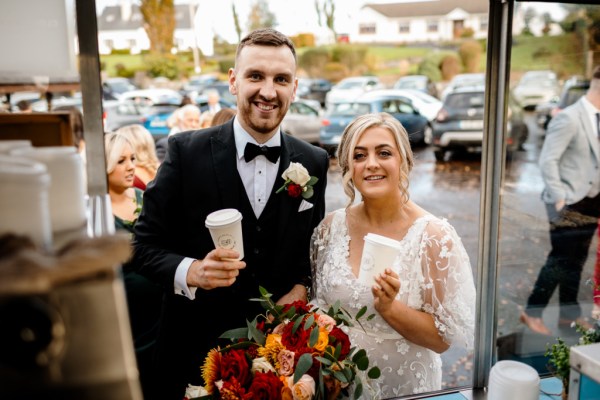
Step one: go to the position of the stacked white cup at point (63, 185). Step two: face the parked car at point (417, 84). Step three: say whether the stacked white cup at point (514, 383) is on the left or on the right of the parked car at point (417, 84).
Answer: right

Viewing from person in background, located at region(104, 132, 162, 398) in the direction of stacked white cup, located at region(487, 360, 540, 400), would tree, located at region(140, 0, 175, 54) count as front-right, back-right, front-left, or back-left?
back-left

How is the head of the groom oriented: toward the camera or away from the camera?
toward the camera

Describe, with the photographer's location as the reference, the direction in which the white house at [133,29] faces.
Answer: facing the viewer

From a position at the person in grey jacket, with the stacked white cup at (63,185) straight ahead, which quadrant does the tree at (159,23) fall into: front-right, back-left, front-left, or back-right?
back-right

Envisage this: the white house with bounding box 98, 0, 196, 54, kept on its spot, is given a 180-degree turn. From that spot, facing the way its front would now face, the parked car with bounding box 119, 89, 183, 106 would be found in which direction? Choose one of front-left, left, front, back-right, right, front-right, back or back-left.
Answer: back

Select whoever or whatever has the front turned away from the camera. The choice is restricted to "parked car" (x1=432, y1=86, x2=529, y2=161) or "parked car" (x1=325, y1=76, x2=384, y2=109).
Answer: "parked car" (x1=432, y1=86, x2=529, y2=161)

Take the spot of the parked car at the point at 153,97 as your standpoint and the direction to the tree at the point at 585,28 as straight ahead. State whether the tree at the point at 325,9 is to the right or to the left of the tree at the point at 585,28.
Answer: left

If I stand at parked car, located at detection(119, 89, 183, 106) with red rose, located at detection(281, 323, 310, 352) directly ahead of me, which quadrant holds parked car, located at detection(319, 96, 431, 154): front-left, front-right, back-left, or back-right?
front-left

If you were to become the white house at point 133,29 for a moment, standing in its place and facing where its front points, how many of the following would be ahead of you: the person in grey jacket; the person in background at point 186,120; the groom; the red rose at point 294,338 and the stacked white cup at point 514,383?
5

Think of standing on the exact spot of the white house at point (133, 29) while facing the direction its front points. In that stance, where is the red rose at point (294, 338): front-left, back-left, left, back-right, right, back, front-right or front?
front

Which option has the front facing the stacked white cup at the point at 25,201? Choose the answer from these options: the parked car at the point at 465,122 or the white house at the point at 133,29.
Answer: the white house

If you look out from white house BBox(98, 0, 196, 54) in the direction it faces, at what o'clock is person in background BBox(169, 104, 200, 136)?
The person in background is roughly at 12 o'clock from the white house.

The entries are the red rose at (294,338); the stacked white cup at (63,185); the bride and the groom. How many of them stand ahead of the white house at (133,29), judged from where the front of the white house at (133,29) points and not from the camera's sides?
4

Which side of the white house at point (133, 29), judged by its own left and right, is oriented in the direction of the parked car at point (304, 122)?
front

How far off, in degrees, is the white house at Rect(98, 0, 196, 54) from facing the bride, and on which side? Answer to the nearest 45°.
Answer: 0° — it already faces them

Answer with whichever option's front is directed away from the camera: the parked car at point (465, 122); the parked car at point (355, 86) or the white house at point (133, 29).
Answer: the parked car at point (465, 122)

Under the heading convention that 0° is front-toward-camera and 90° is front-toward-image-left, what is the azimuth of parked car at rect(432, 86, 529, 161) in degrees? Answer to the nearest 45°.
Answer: approximately 180°
